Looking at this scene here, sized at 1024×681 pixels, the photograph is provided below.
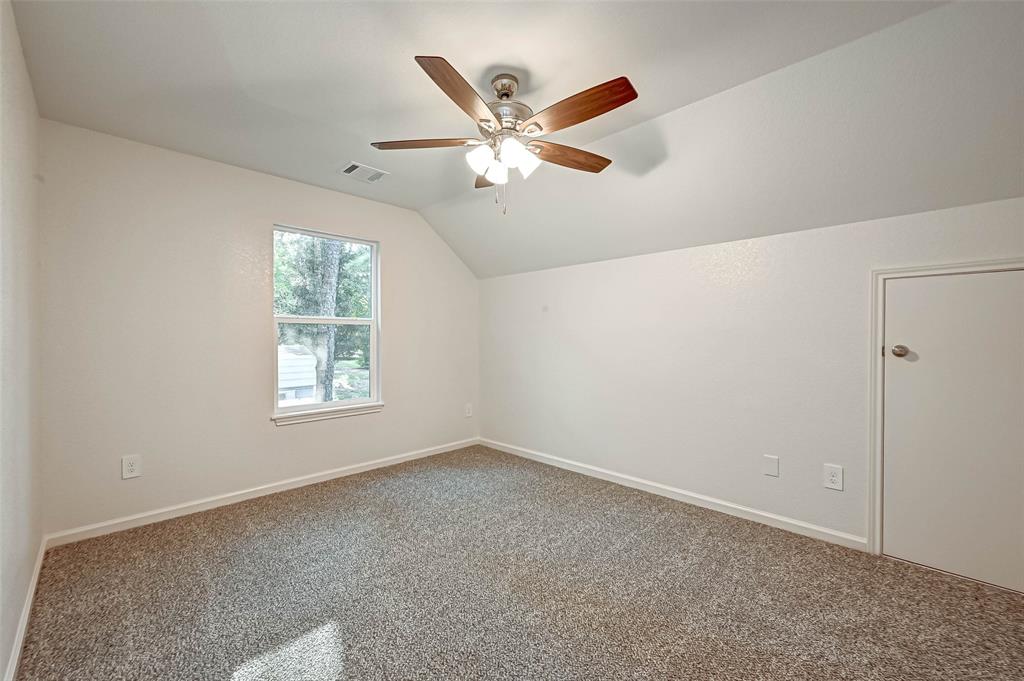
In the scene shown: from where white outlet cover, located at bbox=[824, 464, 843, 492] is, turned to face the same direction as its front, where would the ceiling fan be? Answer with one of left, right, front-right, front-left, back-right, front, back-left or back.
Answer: front

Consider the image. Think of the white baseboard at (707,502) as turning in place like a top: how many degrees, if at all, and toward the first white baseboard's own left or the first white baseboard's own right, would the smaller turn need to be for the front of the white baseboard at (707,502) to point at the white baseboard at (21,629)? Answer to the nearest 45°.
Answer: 0° — it already faces it

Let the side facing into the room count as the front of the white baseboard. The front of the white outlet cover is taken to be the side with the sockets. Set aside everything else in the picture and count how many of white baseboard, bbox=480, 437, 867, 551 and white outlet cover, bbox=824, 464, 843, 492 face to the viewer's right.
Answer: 0

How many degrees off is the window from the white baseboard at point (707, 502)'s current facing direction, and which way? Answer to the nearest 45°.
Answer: approximately 45° to its right

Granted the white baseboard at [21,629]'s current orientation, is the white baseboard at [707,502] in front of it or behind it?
in front

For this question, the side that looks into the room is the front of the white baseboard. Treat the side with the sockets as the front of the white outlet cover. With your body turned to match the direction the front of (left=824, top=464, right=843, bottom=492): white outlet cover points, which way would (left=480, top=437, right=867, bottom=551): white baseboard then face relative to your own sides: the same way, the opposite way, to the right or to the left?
the same way

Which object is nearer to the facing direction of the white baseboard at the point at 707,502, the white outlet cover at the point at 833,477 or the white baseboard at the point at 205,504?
the white baseboard

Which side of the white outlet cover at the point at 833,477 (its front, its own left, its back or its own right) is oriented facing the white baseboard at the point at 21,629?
front

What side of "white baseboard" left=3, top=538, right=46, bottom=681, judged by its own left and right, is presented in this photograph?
right

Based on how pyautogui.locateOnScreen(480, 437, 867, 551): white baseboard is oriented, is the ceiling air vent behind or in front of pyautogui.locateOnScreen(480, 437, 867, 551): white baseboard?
in front

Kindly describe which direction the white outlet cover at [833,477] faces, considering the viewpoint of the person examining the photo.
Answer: facing the viewer and to the left of the viewer

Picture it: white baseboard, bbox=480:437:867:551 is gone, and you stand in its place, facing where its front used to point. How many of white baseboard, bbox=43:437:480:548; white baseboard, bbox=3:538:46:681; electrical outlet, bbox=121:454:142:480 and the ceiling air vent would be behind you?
0

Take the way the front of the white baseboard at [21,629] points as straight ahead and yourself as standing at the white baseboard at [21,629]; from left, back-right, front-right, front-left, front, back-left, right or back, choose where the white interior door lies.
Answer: front-right

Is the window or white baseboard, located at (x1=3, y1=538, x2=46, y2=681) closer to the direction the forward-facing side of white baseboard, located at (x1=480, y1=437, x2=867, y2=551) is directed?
the white baseboard

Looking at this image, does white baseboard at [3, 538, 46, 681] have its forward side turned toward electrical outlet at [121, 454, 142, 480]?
no

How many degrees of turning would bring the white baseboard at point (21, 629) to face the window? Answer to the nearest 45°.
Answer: approximately 45° to its left
